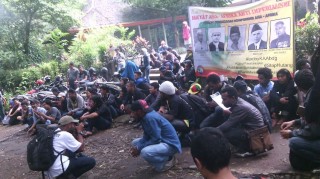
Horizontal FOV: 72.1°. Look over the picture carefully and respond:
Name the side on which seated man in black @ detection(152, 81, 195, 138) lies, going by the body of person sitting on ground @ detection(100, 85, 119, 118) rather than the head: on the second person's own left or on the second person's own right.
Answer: on the second person's own left

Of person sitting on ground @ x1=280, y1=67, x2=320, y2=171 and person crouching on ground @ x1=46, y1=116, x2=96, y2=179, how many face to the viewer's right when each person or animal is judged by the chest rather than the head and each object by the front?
1

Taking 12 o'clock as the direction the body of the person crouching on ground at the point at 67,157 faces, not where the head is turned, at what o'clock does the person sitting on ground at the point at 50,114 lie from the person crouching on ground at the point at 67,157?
the person sitting on ground at the point at 50,114 is roughly at 9 o'clock from the person crouching on ground at the point at 67,157.

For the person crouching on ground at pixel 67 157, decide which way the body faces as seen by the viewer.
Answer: to the viewer's right

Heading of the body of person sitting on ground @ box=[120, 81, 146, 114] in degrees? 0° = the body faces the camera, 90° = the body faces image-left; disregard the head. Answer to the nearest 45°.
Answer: approximately 45°

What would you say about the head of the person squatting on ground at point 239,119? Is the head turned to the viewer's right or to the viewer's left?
to the viewer's left

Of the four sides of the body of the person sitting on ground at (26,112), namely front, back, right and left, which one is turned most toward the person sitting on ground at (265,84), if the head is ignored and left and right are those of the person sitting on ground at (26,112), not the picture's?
left

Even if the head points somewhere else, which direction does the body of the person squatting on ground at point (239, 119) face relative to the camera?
to the viewer's left

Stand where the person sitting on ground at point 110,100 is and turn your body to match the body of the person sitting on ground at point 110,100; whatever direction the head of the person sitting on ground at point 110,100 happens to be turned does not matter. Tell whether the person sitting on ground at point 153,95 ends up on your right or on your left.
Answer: on your left

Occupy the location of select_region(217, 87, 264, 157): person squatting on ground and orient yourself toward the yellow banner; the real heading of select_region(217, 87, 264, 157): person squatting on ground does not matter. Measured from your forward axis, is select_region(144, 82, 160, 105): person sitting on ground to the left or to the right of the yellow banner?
left

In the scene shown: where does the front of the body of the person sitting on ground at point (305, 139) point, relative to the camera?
to the viewer's left

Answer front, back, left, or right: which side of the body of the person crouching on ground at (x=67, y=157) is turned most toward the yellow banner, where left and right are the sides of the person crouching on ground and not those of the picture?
front

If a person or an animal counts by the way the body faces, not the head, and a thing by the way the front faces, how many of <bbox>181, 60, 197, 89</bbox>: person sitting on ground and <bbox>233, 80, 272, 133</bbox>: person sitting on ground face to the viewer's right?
0
